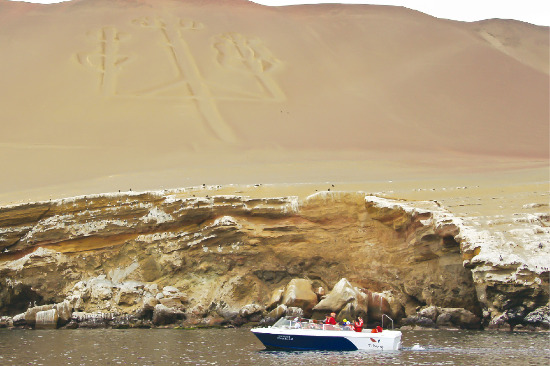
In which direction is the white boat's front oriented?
to the viewer's left

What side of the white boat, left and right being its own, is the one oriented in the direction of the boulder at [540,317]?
back

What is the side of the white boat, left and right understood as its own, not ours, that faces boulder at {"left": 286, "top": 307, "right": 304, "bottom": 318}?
right

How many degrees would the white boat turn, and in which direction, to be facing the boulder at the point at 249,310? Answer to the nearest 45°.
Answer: approximately 45° to its right

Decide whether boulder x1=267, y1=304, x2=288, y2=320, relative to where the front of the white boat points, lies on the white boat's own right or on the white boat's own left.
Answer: on the white boat's own right

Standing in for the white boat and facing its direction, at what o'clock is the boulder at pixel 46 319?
The boulder is roughly at 1 o'clock from the white boat.

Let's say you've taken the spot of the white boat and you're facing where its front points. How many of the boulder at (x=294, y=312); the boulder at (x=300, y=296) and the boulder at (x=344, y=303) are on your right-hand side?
3

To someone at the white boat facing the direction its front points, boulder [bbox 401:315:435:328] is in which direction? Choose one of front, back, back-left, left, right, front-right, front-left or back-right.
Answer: back-right
